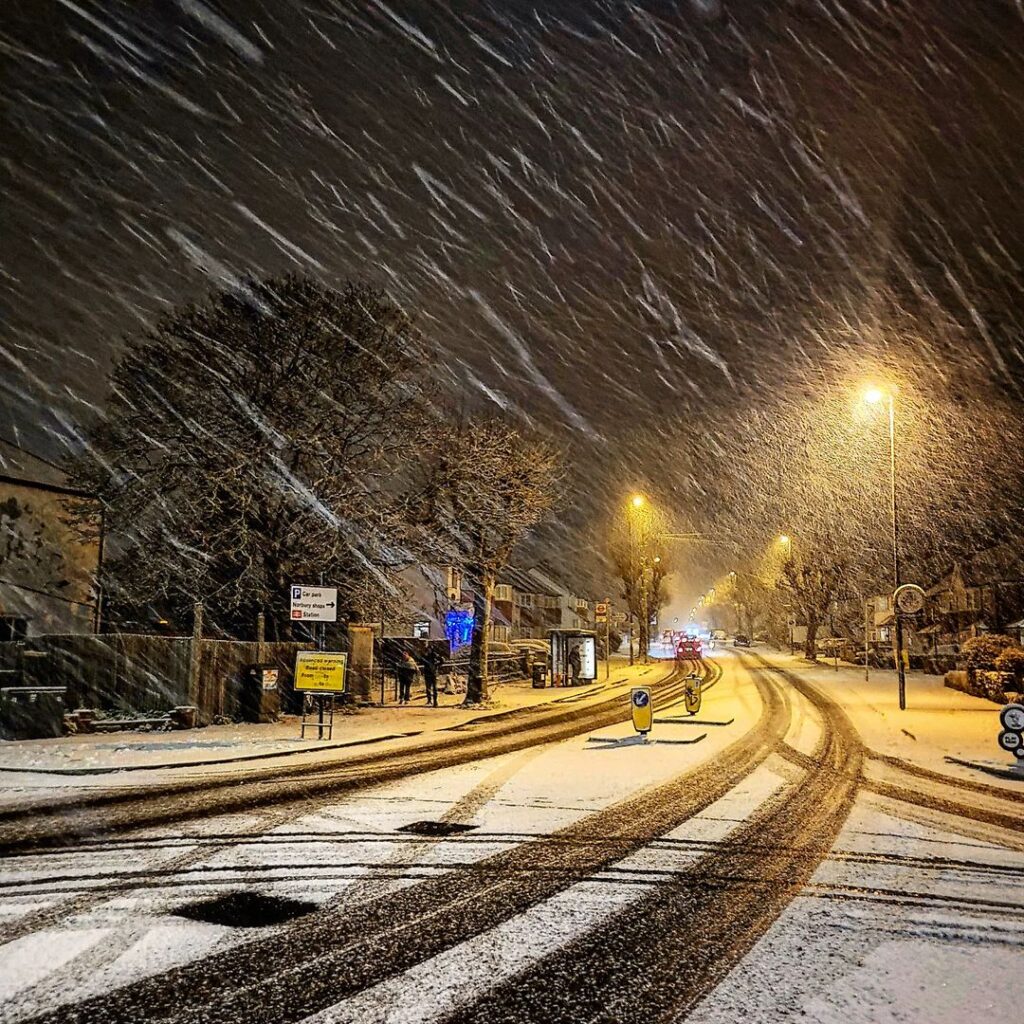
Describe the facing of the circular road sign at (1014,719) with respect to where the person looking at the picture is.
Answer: facing the viewer

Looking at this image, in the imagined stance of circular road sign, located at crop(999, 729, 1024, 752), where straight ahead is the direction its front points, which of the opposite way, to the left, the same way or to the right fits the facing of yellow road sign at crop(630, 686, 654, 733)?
the same way

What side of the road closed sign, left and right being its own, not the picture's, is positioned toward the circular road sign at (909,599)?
left

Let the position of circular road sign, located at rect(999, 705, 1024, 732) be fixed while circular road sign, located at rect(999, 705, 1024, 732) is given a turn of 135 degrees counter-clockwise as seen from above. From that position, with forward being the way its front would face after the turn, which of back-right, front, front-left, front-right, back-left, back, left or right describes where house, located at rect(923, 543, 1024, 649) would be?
front-left

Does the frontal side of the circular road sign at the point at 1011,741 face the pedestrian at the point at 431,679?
no

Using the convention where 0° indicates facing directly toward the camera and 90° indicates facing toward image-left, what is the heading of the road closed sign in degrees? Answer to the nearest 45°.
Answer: approximately 0°

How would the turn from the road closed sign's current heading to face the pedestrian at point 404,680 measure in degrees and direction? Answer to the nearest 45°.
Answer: approximately 180°

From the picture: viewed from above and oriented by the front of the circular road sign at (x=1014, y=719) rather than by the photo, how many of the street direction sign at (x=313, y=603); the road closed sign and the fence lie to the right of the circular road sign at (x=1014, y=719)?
3

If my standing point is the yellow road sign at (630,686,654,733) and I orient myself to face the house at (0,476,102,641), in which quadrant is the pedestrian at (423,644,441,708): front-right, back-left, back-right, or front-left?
front-right

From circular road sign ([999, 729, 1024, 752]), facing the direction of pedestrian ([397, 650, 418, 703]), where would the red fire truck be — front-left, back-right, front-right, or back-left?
front-right

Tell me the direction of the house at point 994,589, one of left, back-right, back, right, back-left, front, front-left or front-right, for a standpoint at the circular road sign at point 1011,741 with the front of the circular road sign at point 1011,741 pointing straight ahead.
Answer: back

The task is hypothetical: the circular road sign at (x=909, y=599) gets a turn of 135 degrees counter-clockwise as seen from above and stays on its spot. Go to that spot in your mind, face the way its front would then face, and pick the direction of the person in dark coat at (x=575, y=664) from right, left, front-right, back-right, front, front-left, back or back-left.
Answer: left

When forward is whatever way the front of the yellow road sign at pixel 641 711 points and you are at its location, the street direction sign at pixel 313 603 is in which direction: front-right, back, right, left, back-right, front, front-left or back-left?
right

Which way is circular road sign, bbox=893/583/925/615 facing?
toward the camera

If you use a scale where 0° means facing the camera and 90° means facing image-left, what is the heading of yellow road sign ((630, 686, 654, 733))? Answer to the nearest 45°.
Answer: approximately 0°

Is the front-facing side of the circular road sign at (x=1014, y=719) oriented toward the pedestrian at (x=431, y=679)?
no
